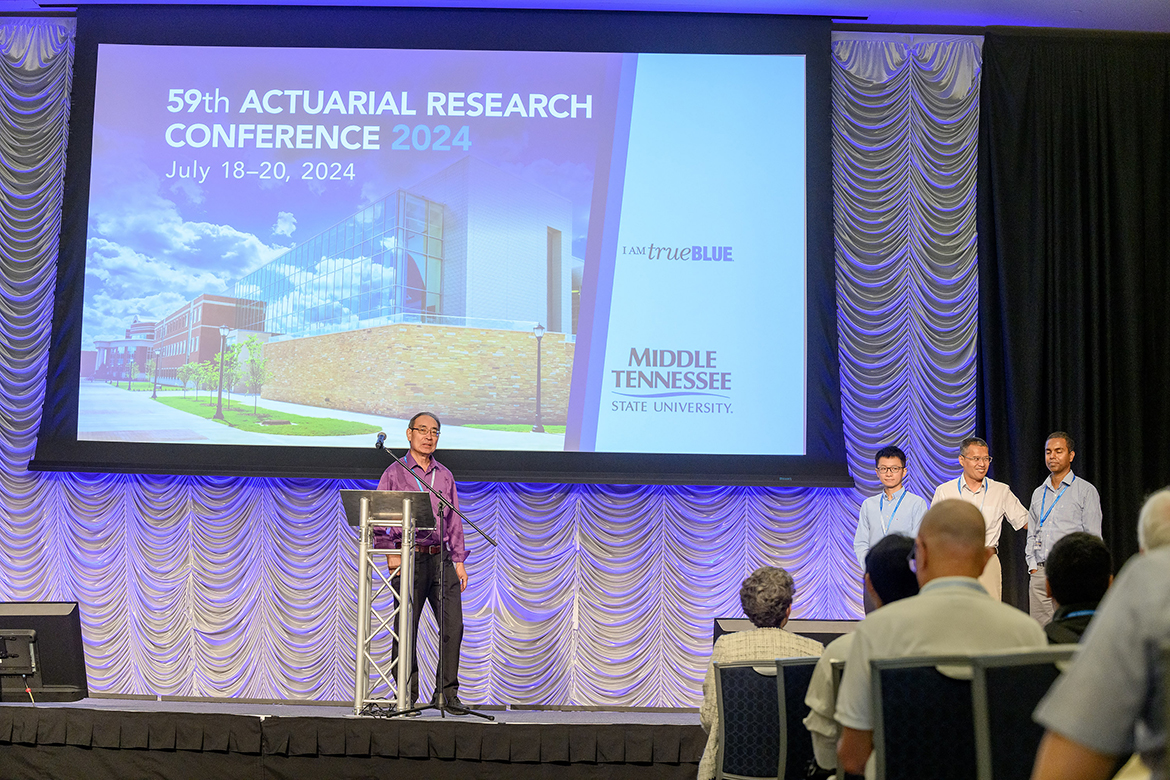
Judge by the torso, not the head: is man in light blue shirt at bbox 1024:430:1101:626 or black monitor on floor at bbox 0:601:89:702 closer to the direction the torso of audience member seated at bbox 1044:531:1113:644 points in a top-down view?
the man in light blue shirt

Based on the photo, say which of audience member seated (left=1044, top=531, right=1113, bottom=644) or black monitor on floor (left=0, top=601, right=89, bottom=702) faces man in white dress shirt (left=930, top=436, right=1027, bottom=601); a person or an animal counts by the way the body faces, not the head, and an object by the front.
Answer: the audience member seated

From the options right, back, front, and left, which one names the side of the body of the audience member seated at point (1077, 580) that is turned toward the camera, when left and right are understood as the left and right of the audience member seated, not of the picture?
back

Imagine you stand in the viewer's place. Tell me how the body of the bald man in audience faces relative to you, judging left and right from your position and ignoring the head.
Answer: facing away from the viewer

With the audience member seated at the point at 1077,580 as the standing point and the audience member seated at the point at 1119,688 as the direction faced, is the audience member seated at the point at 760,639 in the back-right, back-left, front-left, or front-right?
back-right

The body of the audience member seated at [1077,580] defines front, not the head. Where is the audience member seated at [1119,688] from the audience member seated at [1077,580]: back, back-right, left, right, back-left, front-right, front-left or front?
back

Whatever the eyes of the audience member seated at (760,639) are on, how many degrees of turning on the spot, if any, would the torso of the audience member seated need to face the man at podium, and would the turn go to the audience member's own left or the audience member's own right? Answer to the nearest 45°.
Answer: approximately 45° to the audience member's own left

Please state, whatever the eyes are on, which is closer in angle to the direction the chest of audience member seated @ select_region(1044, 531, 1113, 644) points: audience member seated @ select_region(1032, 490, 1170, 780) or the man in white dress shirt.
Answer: the man in white dress shirt

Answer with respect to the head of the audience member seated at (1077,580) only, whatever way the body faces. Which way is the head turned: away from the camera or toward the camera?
away from the camera

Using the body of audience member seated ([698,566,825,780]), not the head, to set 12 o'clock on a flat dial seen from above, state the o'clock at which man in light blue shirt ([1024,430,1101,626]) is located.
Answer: The man in light blue shirt is roughly at 1 o'clock from the audience member seated.

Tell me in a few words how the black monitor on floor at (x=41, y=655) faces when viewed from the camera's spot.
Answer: facing away from the viewer

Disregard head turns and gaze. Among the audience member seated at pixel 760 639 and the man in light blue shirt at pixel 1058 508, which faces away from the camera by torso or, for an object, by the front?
the audience member seated

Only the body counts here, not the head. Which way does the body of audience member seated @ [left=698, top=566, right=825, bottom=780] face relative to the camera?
away from the camera

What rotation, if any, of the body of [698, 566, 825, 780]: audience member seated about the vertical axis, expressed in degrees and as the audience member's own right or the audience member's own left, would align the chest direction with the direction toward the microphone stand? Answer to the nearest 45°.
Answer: approximately 45° to the audience member's own left

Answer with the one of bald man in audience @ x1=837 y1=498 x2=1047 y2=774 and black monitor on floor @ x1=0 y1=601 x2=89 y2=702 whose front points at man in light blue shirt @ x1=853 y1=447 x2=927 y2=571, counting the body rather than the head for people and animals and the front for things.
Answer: the bald man in audience

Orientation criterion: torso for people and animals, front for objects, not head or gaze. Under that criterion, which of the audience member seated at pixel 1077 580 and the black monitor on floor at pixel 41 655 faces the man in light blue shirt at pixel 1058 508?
the audience member seated

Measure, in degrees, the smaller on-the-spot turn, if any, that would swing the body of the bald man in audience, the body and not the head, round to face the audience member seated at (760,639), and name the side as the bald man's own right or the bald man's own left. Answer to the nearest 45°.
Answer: approximately 45° to the bald man's own left

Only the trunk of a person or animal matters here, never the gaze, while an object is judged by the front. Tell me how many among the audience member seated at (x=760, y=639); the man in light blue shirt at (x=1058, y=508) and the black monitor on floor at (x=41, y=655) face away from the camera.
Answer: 2
